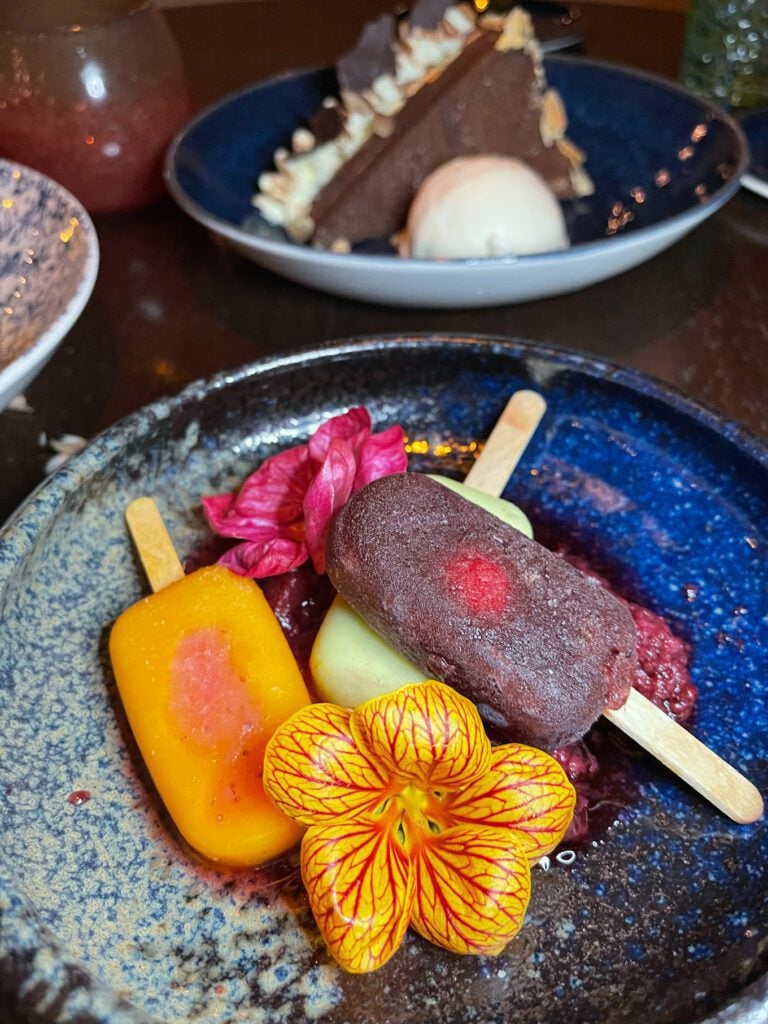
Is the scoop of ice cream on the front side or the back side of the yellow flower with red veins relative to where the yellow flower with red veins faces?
on the back side

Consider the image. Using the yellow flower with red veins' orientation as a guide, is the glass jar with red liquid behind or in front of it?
behind

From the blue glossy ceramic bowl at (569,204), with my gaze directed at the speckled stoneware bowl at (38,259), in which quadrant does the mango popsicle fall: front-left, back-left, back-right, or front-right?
front-left

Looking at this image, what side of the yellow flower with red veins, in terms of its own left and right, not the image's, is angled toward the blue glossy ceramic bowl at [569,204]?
back

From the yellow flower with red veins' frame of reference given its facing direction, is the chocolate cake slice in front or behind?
behind

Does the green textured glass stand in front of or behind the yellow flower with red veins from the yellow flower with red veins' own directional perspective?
behind

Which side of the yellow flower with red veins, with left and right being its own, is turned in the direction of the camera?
front
